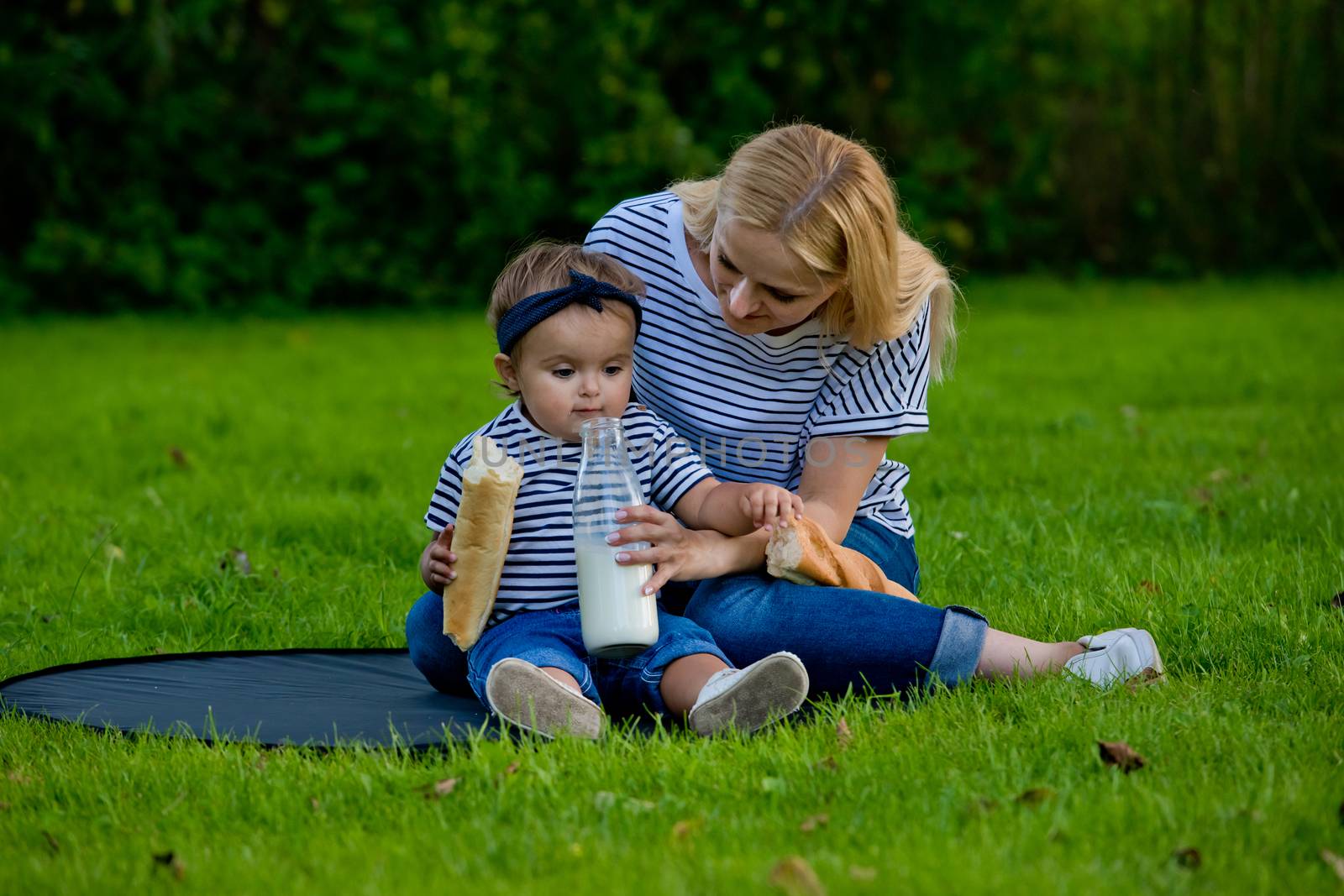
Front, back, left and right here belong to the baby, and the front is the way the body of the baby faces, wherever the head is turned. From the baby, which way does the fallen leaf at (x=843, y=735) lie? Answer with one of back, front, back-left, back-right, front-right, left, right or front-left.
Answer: front-left

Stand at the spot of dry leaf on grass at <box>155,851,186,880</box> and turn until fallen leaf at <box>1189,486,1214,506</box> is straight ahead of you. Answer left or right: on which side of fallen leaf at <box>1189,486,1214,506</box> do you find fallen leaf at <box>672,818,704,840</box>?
right

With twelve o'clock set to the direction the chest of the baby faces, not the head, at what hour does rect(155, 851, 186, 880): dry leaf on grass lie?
The dry leaf on grass is roughly at 1 o'clock from the baby.

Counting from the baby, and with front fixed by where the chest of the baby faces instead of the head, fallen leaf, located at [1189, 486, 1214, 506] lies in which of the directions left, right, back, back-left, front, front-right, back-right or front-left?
back-left

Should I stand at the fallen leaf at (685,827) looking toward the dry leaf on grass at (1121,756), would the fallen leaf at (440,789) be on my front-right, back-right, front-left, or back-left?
back-left

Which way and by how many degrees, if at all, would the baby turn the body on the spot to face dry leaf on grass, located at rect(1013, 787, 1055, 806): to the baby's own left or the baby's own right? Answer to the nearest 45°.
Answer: approximately 45° to the baby's own left

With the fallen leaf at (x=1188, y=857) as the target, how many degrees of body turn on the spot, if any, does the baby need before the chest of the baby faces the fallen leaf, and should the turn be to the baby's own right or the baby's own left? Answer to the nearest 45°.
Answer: approximately 45° to the baby's own left

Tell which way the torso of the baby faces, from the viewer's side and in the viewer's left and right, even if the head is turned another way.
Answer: facing the viewer

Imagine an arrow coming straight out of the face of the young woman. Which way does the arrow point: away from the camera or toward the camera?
toward the camera

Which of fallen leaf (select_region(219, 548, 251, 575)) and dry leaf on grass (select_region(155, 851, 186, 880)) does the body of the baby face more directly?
the dry leaf on grass

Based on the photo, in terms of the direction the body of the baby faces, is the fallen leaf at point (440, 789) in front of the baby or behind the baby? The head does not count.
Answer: in front
